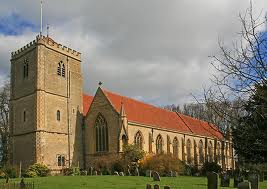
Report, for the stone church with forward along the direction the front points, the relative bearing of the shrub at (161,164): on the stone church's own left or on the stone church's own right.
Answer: on the stone church's own left

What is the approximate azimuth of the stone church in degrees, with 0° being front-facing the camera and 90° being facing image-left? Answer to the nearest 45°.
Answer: approximately 45°
